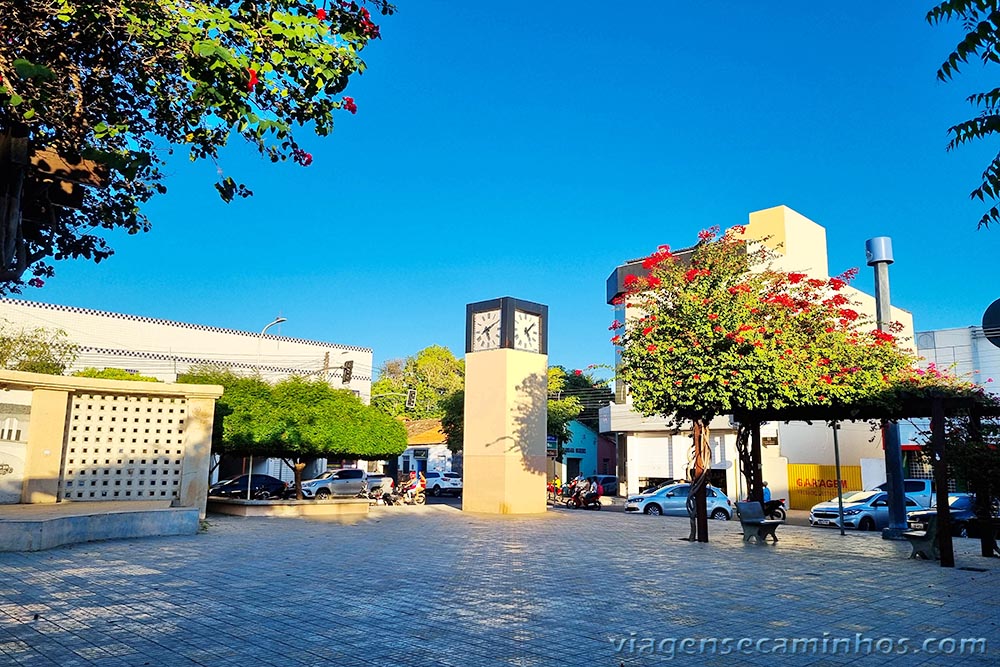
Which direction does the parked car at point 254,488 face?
to the viewer's left

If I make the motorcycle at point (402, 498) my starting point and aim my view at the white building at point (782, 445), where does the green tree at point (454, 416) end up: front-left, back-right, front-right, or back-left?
front-left

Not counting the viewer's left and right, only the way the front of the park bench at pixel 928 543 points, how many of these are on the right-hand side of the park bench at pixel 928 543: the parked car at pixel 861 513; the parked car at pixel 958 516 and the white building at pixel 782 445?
3

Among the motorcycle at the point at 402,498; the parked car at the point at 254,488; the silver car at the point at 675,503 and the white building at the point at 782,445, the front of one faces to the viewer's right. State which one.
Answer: the motorcycle

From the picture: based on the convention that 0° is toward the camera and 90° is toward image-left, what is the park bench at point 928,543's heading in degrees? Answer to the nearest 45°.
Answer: approximately 90°

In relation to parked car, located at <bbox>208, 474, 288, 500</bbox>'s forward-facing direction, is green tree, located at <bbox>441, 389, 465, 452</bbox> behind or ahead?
behind

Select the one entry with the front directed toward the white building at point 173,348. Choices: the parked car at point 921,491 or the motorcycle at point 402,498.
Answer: the parked car

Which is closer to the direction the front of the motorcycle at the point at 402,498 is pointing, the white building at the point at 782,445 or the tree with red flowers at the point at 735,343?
the white building

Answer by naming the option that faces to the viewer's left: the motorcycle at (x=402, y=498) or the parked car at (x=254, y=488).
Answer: the parked car

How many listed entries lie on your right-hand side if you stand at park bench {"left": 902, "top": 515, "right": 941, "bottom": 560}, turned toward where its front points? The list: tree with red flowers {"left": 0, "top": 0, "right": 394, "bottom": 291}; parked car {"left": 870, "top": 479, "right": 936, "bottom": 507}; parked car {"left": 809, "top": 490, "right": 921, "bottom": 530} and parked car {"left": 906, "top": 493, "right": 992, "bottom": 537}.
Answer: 3

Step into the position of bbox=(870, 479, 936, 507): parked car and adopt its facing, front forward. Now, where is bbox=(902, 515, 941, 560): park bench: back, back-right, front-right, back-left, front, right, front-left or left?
left

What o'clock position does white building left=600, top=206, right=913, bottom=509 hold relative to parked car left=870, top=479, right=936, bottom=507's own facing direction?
The white building is roughly at 2 o'clock from the parked car.

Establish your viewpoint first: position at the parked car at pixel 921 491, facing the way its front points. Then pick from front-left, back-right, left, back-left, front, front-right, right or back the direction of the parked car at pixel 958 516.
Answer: left

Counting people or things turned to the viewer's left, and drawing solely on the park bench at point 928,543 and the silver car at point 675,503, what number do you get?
2

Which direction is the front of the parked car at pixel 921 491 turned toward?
to the viewer's left
